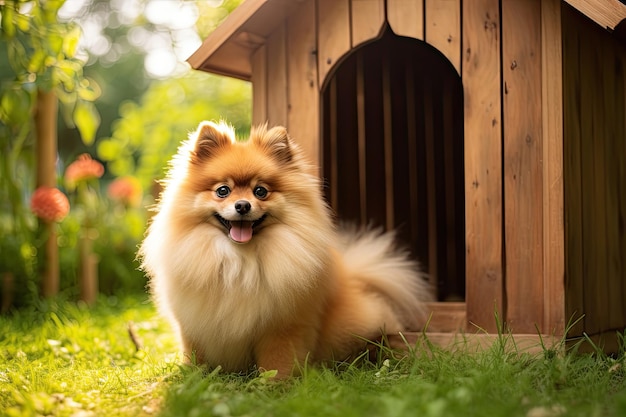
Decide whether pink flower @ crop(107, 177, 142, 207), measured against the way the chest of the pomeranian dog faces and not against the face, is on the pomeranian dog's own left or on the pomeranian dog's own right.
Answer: on the pomeranian dog's own right

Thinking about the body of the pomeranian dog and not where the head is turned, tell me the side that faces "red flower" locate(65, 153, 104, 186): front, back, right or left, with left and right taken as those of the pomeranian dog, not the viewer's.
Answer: right

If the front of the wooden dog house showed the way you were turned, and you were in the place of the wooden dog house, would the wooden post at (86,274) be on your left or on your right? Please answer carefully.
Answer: on your right

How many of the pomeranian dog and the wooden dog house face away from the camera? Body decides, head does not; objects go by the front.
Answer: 0

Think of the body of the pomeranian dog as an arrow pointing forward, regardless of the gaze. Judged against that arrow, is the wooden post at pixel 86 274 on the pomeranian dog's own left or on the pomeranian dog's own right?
on the pomeranian dog's own right

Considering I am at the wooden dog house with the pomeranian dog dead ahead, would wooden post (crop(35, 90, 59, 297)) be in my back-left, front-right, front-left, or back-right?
front-right

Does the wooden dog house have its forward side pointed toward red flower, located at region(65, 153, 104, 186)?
no

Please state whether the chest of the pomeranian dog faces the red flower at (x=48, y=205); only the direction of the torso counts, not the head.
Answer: no

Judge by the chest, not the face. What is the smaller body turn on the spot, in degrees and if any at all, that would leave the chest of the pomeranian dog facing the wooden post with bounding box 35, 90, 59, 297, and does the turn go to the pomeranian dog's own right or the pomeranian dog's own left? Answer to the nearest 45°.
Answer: approximately 90° to the pomeranian dog's own right

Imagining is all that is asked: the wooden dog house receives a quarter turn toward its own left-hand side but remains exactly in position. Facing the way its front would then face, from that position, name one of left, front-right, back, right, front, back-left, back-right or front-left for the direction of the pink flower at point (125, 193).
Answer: back

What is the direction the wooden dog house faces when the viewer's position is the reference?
facing the viewer and to the left of the viewer

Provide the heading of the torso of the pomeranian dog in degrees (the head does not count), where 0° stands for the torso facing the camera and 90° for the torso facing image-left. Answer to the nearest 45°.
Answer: approximately 45°

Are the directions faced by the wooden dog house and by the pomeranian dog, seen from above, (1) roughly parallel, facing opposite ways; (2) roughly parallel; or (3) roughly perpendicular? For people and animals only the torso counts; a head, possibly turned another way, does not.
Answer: roughly parallel
